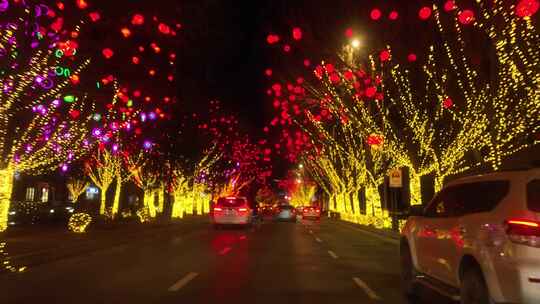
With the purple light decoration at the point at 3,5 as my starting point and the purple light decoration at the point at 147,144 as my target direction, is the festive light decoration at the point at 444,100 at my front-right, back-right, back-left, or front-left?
front-right

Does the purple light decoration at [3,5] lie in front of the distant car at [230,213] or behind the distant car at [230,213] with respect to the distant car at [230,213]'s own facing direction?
behind

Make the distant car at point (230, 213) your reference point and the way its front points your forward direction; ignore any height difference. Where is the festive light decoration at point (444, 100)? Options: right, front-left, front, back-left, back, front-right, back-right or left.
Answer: back-right

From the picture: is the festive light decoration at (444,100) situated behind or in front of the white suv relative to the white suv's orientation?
in front

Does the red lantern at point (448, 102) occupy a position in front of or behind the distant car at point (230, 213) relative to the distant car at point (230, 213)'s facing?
behind

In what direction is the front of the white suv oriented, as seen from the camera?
facing away from the viewer and to the left of the viewer

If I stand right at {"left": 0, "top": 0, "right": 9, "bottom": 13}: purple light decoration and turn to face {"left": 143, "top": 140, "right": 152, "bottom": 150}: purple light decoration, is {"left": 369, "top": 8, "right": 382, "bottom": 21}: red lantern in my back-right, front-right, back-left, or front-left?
front-right

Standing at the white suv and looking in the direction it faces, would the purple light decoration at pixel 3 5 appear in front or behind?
in front

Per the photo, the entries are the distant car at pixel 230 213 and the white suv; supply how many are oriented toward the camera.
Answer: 0

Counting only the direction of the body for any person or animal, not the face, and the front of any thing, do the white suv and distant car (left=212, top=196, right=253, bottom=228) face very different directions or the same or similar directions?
same or similar directions

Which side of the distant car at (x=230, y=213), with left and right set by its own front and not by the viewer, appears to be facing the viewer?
back
